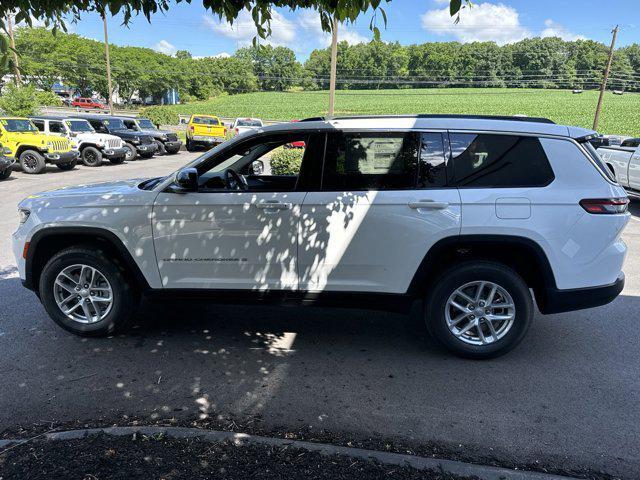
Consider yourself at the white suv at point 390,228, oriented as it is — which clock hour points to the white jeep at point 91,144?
The white jeep is roughly at 2 o'clock from the white suv.

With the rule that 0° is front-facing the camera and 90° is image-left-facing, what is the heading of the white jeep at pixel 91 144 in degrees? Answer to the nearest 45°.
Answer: approximately 315°

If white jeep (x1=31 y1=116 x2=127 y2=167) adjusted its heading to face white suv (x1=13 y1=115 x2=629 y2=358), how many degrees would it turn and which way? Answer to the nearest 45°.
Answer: approximately 45° to its right

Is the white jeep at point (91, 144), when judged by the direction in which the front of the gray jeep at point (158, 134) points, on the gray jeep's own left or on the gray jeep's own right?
on the gray jeep's own right

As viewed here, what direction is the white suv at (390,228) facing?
to the viewer's left

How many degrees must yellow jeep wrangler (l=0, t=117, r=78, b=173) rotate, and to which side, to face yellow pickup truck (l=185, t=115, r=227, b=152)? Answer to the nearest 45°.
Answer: approximately 90° to its left

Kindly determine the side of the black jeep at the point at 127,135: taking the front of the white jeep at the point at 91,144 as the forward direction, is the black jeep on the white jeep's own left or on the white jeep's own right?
on the white jeep's own left

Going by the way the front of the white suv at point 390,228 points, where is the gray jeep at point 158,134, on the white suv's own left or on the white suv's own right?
on the white suv's own right

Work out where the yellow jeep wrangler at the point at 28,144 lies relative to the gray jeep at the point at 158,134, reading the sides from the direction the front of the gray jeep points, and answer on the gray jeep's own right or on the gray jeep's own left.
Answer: on the gray jeep's own right

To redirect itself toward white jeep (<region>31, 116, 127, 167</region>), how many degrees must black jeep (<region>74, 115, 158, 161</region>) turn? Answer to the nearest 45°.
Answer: approximately 90° to its right
